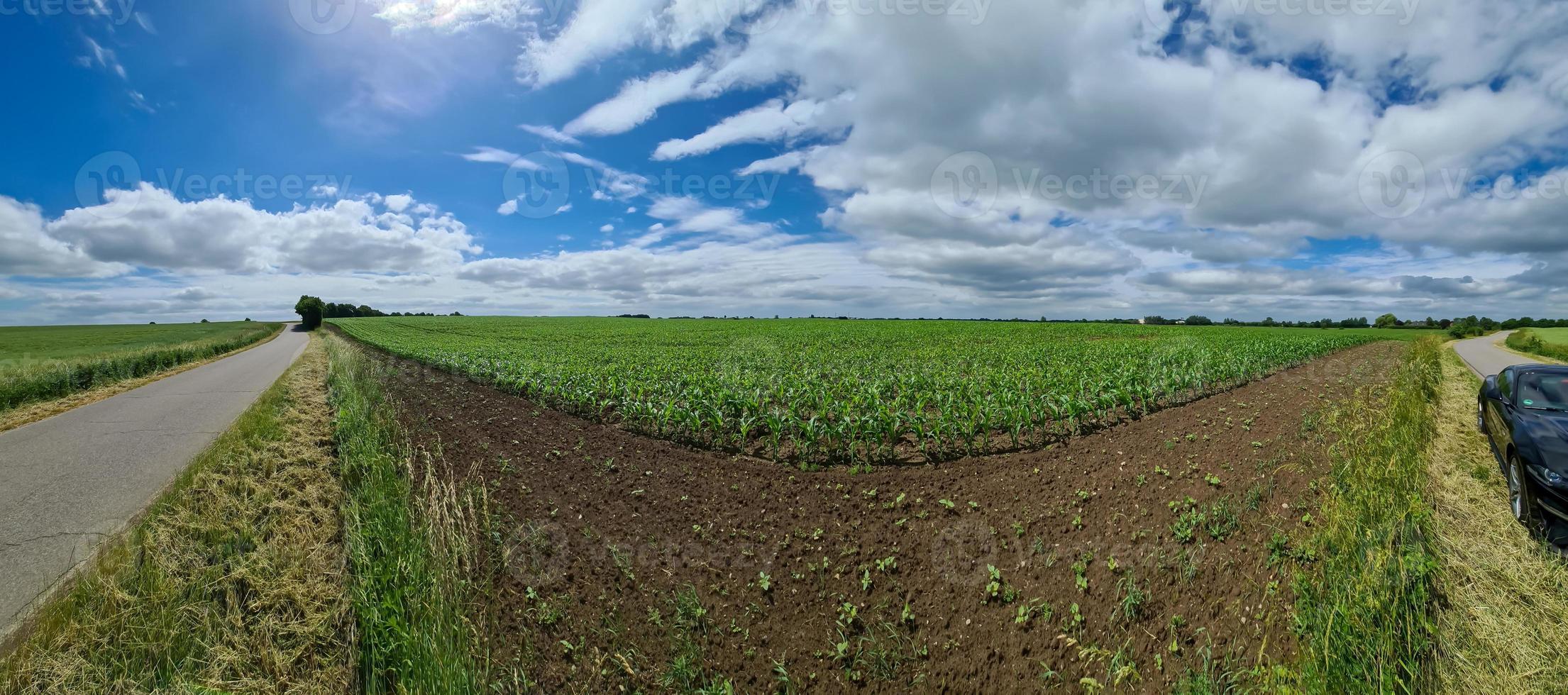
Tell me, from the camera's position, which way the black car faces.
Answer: facing the viewer and to the right of the viewer
